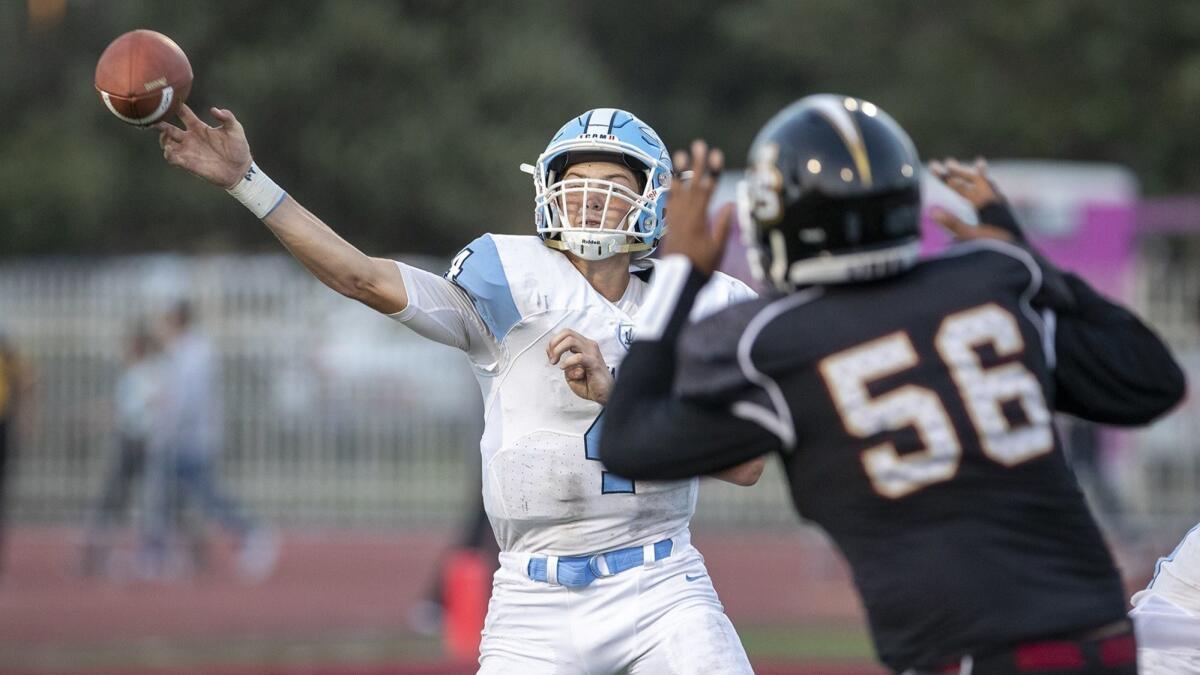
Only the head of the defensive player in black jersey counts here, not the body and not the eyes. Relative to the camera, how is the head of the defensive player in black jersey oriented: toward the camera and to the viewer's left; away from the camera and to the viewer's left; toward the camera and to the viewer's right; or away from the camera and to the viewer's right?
away from the camera and to the viewer's left

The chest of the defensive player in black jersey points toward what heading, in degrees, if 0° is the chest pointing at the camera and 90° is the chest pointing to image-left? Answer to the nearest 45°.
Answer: approximately 180°
